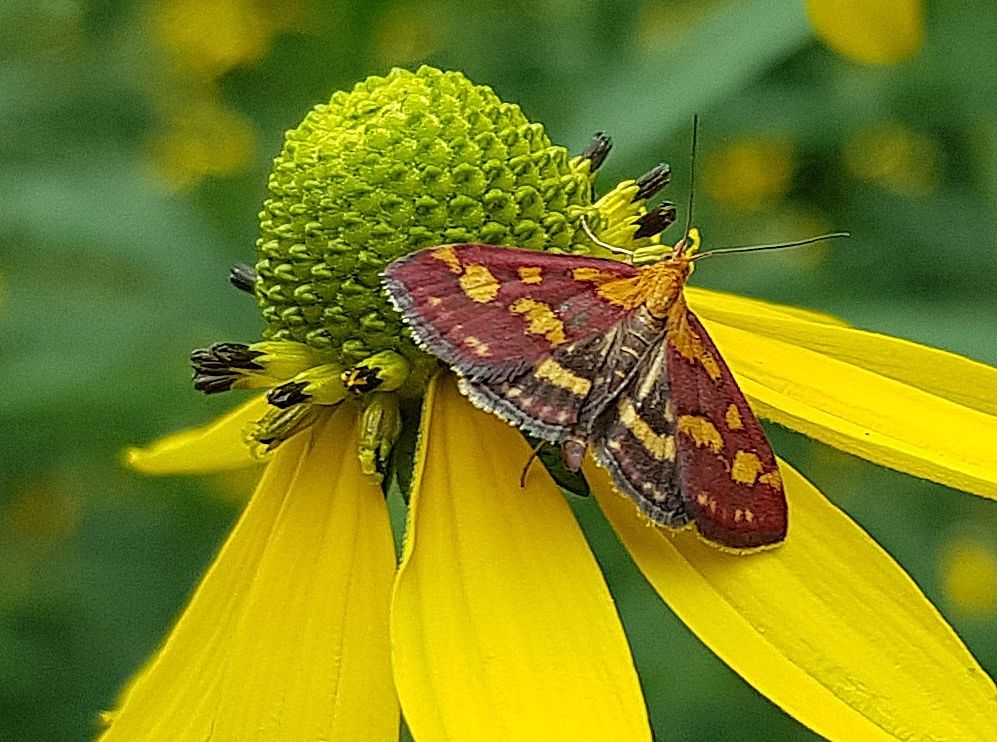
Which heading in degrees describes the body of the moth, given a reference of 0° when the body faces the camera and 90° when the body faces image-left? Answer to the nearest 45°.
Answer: approximately 225°

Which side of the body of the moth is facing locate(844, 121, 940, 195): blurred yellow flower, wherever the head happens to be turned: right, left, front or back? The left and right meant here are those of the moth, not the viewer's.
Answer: front

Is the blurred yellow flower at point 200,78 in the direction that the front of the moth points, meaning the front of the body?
no

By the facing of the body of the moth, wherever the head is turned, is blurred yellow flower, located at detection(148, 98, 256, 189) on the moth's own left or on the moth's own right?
on the moth's own left
